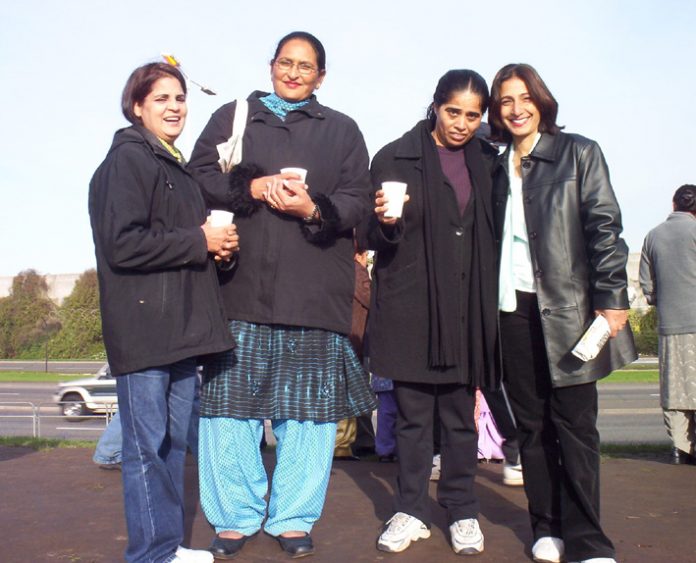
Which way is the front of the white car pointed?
to the viewer's left

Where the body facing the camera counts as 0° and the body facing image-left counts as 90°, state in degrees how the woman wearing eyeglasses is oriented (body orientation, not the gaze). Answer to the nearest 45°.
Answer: approximately 0°

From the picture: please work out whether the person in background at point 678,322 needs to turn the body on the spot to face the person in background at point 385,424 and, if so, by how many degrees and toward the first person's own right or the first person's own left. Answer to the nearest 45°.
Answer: approximately 90° to the first person's own left

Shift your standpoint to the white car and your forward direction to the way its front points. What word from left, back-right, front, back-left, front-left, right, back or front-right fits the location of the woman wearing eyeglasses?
left

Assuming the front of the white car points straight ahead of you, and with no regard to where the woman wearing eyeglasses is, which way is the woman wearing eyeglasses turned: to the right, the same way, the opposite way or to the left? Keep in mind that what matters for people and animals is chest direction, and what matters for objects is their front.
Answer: to the left

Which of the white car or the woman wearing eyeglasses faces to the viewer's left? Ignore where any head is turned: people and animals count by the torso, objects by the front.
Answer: the white car

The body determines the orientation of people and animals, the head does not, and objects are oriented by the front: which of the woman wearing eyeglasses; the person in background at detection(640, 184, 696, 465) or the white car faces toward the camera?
the woman wearing eyeglasses

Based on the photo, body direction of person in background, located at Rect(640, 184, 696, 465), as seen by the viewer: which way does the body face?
away from the camera

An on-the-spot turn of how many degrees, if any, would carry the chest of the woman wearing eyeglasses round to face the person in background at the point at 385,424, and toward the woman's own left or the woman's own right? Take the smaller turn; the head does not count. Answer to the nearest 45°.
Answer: approximately 180°

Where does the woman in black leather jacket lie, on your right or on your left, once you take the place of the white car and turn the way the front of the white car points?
on your left

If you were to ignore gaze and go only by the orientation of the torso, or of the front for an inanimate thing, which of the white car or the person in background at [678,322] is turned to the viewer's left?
the white car

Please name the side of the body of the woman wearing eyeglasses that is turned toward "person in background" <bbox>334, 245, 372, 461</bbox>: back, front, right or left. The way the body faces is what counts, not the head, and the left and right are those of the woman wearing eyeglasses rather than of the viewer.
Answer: back

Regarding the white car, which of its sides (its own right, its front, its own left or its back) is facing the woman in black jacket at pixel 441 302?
left

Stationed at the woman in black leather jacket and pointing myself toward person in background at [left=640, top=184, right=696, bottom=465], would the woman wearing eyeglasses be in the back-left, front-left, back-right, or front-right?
back-left
